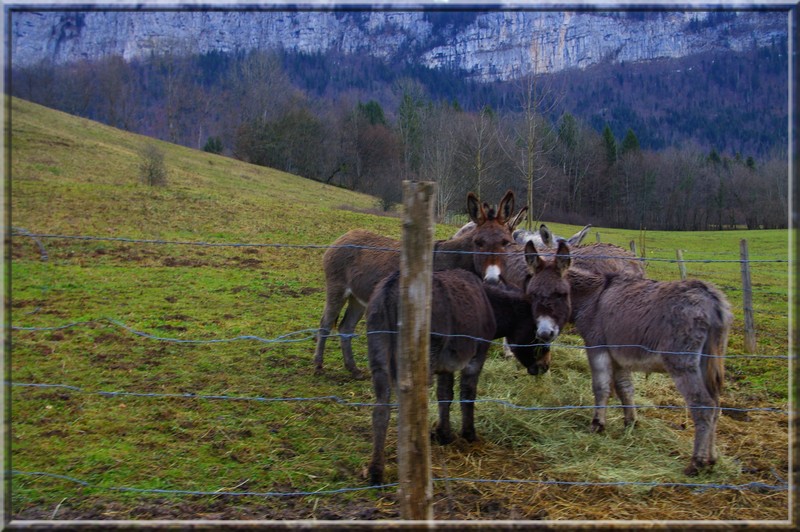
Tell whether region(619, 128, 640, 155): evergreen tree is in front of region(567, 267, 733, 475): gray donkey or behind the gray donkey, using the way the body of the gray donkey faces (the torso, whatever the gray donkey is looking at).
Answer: in front

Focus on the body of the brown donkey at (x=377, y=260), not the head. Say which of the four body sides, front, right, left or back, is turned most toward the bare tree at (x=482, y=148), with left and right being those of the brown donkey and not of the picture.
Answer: left

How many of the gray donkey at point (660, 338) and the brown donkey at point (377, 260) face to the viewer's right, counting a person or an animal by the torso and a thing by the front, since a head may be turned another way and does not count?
1

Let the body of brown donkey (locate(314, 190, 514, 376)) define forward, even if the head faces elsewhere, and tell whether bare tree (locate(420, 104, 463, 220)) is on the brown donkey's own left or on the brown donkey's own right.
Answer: on the brown donkey's own left

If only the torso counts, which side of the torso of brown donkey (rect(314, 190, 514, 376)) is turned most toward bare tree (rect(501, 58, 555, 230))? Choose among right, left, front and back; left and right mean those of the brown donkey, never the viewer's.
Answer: left

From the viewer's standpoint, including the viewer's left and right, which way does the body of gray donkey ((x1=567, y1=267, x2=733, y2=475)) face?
facing away from the viewer and to the left of the viewer

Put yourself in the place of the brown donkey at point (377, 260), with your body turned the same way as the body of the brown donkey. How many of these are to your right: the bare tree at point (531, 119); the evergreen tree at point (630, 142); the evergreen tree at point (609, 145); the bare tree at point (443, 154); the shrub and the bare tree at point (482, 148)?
0

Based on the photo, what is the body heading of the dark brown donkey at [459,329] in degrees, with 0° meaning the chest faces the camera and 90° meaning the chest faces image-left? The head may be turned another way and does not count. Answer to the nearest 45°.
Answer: approximately 225°

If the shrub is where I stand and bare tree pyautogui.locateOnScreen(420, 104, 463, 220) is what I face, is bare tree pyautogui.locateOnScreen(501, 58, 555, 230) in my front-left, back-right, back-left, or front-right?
front-right

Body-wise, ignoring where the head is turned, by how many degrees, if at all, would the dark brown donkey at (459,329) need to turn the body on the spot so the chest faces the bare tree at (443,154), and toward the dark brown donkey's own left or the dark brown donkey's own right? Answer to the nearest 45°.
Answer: approximately 45° to the dark brown donkey's own left

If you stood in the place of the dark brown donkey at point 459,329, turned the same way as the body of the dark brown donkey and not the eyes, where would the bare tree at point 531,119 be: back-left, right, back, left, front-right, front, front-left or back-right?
front-left

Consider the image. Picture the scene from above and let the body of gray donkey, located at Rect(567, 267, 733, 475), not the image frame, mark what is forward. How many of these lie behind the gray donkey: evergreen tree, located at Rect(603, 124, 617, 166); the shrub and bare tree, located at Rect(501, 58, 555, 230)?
0

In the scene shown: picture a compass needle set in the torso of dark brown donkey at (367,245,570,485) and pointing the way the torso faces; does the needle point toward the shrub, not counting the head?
no

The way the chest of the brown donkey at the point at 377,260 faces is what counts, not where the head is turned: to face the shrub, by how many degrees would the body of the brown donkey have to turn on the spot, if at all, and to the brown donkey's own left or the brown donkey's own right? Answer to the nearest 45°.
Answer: approximately 135° to the brown donkey's own left

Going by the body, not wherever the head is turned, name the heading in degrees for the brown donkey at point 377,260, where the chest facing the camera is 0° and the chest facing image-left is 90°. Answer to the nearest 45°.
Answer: approximately 270°
